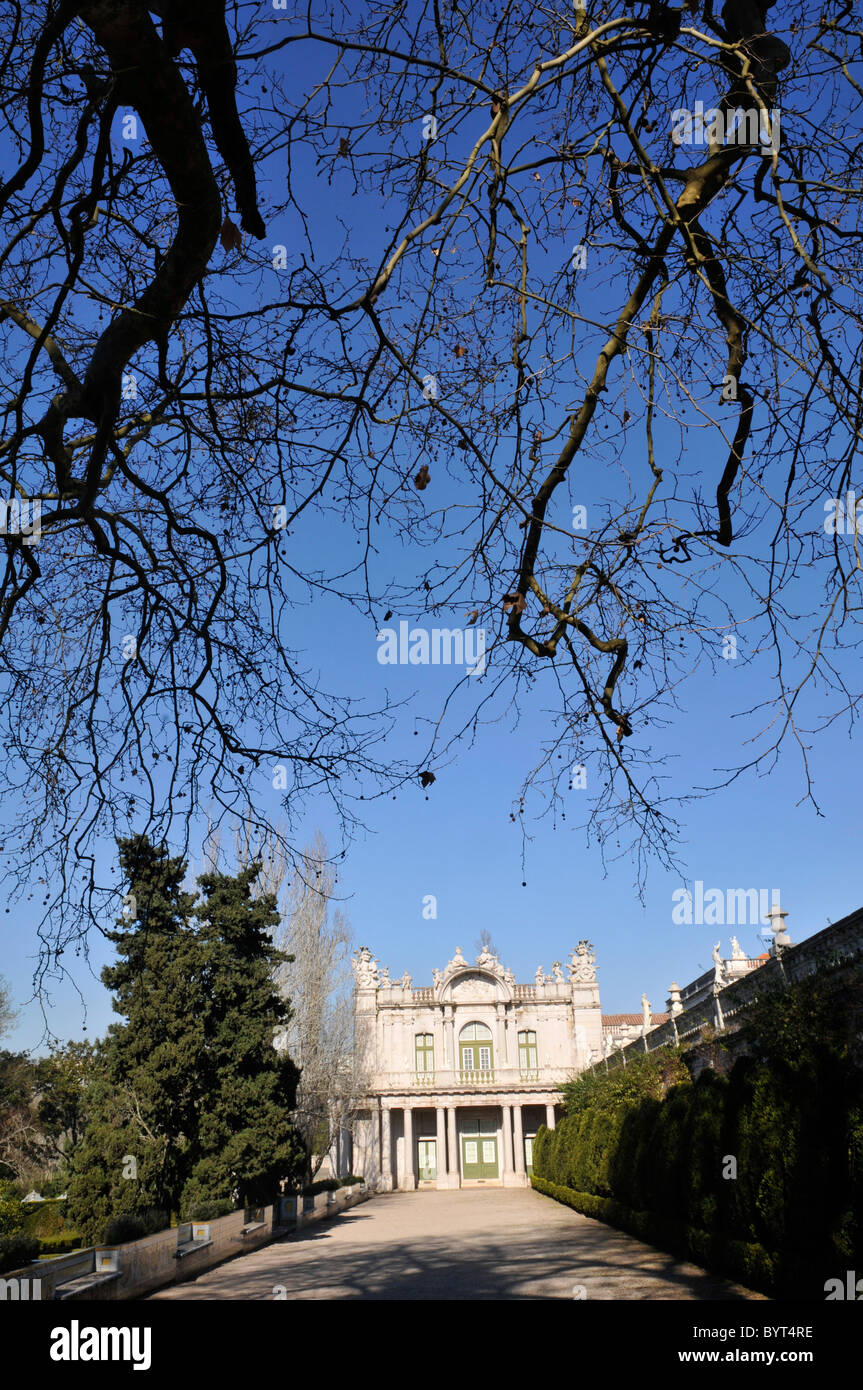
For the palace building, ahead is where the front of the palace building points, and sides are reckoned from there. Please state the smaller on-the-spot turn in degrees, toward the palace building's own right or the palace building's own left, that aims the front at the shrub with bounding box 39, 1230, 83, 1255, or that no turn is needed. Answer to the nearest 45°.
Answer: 0° — it already faces it

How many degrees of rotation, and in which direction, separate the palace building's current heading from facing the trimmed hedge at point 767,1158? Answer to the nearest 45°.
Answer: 0° — it already faces it

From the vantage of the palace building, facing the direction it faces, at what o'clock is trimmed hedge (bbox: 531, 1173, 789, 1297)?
The trimmed hedge is roughly at 12 o'clock from the palace building.

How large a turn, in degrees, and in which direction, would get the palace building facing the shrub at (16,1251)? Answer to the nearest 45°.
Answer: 0° — it already faces it

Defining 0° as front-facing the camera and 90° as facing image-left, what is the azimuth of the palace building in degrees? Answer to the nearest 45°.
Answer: approximately 0°

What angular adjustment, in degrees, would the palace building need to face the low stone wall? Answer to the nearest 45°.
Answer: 0° — it already faces it
